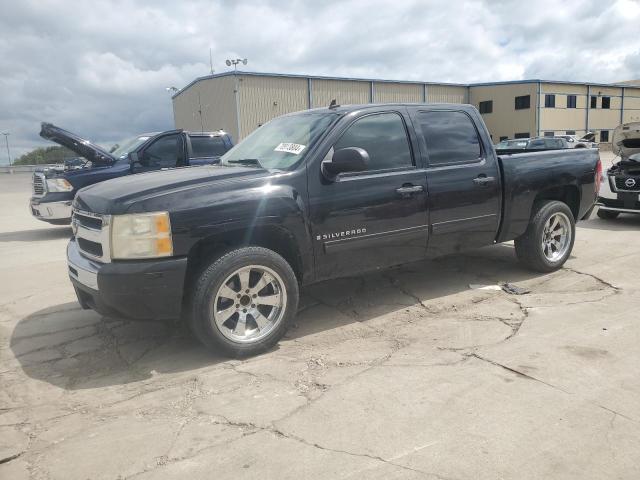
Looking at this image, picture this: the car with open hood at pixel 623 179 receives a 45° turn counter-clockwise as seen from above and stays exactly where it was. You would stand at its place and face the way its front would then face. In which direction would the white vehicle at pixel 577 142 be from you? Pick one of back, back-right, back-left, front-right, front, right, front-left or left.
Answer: back

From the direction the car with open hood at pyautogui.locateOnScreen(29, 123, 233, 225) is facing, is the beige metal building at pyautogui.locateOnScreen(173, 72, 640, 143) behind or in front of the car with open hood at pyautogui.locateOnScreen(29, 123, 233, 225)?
behind

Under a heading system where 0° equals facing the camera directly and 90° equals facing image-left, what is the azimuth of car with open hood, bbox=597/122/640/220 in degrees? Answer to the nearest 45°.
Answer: approximately 45°

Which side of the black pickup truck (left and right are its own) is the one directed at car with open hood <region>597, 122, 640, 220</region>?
back

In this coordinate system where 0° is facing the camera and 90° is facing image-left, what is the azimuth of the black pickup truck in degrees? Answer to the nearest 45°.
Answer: approximately 45°

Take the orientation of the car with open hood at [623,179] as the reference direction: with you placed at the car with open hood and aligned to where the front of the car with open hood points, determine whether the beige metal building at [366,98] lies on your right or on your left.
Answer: on your right

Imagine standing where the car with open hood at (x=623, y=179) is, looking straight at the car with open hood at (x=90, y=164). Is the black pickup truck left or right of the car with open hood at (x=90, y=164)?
left

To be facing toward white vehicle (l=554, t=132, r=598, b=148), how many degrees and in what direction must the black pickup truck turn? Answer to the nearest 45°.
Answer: approximately 180°

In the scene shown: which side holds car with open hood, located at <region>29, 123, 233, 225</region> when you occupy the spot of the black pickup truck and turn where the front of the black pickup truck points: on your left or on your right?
on your right

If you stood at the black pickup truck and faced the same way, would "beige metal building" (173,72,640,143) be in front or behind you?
behind
